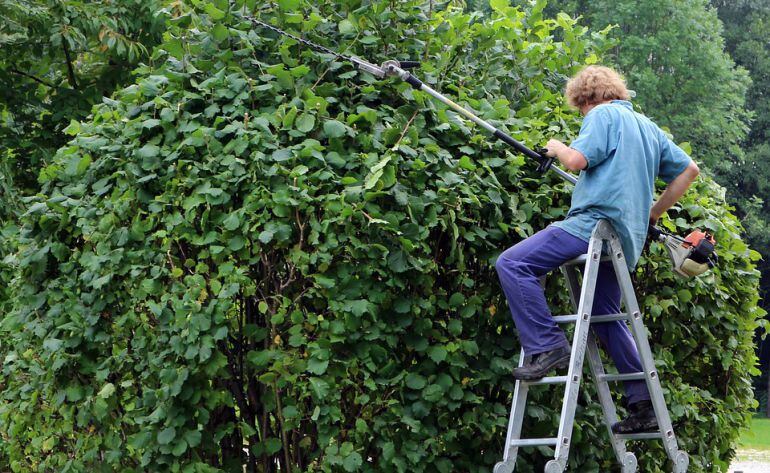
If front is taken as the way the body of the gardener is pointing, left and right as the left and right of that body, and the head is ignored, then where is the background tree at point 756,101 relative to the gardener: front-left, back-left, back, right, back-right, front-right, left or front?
front-right

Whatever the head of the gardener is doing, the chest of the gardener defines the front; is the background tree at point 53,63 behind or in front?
in front

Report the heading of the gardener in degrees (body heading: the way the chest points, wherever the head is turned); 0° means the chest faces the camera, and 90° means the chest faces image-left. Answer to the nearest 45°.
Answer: approximately 135°
